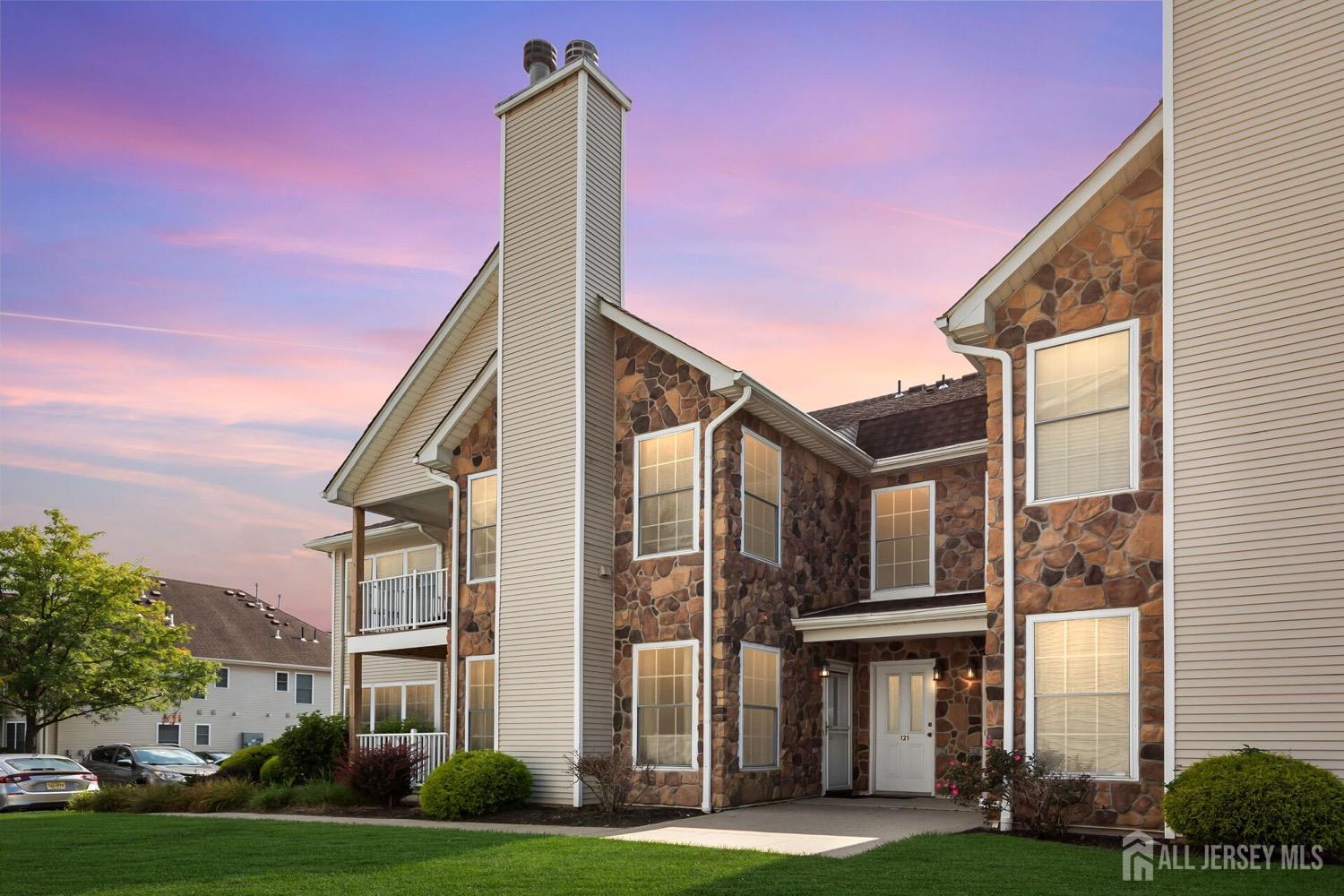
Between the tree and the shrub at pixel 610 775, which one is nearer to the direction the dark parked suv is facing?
the shrub

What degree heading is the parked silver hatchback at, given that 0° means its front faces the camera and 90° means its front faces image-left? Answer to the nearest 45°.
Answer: approximately 135°

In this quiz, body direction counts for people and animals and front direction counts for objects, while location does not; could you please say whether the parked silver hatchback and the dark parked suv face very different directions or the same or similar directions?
very different directions

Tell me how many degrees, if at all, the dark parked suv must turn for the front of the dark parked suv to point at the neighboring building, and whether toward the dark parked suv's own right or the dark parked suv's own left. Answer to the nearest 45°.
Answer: approximately 135° to the dark parked suv's own left

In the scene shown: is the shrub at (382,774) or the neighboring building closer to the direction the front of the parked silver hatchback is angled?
the neighboring building

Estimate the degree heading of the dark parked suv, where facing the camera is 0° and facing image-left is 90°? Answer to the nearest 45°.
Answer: approximately 315°

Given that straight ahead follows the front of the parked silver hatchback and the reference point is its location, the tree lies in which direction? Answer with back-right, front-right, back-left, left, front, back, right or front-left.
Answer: front-right

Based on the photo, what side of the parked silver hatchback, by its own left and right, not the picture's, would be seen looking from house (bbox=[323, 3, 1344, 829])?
back

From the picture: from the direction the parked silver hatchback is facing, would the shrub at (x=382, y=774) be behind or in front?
behind
